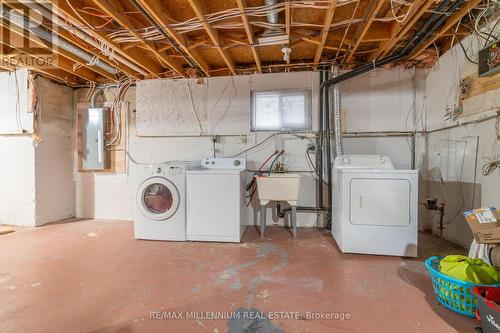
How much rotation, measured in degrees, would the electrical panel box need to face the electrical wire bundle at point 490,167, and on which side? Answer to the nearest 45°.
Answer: approximately 45° to its left

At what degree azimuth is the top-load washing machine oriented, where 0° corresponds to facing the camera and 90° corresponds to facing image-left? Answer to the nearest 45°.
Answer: approximately 0°

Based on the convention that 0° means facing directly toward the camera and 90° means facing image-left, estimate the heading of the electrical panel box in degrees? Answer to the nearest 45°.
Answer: approximately 0°

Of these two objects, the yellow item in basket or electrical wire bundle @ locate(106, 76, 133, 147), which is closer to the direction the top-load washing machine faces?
the yellow item in basket

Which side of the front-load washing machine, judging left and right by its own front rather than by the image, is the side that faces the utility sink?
left

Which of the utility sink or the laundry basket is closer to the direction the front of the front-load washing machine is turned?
the laundry basket

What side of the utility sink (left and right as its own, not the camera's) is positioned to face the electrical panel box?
right

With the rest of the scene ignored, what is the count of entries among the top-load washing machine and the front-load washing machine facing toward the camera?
2

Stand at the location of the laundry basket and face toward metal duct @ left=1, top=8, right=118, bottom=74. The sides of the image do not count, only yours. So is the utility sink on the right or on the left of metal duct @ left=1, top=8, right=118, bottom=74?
right
